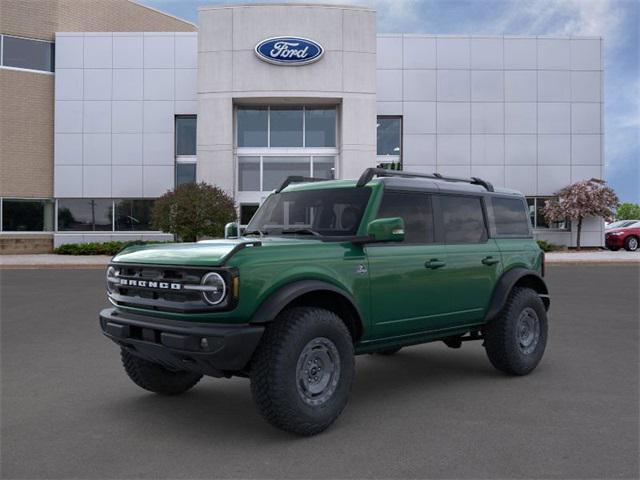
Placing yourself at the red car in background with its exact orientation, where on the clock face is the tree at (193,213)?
The tree is roughly at 12 o'clock from the red car in background.

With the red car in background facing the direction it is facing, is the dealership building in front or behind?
in front

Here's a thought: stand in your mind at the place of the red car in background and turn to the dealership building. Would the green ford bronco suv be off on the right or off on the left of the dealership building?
left

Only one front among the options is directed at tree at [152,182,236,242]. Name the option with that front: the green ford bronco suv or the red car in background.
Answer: the red car in background

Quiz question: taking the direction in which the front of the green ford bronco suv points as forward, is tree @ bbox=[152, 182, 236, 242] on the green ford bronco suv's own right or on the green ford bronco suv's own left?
on the green ford bronco suv's own right

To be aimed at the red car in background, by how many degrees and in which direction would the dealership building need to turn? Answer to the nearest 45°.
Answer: approximately 90° to its left

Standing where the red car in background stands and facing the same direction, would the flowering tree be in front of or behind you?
in front

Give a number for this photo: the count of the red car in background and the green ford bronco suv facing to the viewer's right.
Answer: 0

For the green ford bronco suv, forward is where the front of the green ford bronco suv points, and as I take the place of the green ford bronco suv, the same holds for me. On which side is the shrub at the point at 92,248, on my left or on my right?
on my right

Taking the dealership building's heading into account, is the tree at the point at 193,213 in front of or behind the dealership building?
in front

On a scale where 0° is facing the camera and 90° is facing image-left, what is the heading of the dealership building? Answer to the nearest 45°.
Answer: approximately 0°

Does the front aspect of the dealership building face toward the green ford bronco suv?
yes
